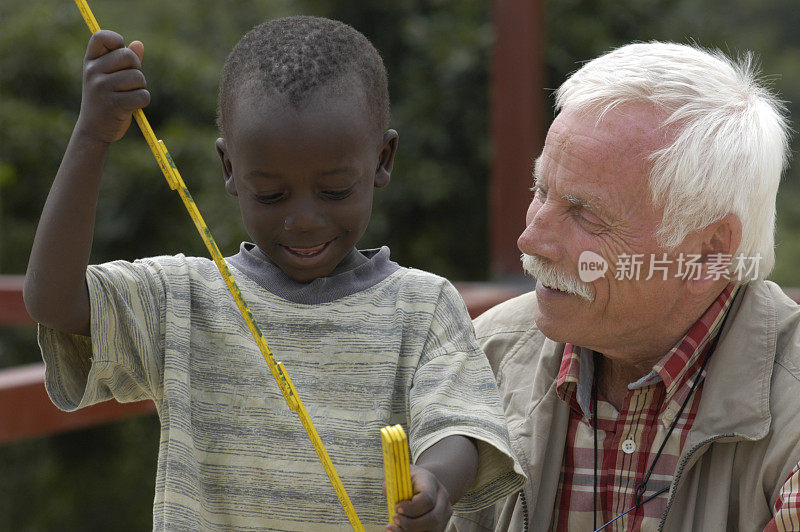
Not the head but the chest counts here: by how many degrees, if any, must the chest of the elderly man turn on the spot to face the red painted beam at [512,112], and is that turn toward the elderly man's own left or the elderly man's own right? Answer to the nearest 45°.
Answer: approximately 135° to the elderly man's own right

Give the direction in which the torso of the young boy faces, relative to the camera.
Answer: toward the camera

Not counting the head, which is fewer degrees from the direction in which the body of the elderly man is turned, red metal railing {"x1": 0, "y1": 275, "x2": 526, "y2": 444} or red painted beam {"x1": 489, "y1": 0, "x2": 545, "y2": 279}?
the red metal railing

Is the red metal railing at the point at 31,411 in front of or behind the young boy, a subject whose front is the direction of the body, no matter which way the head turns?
behind

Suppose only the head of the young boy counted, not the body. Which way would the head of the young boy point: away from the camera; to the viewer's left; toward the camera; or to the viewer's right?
toward the camera

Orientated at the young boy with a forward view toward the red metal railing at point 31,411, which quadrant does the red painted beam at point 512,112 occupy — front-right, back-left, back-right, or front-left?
front-right

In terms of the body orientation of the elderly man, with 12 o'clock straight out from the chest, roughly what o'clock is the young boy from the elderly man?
The young boy is roughly at 2 o'clock from the elderly man.

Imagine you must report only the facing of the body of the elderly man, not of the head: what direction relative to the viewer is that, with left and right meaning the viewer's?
facing the viewer and to the left of the viewer

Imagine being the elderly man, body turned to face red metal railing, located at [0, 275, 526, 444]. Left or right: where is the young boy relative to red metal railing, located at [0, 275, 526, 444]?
left

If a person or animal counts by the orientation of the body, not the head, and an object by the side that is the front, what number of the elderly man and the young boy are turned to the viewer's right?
0
